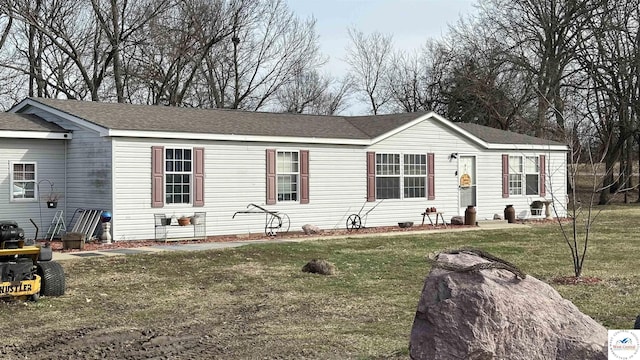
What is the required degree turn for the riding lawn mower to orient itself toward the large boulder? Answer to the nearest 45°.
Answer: approximately 135° to its right

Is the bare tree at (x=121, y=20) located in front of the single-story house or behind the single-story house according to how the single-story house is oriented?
behind

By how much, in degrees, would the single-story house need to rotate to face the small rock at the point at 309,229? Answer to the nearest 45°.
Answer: approximately 45° to its left

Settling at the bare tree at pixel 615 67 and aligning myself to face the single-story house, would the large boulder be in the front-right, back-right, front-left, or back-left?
front-left

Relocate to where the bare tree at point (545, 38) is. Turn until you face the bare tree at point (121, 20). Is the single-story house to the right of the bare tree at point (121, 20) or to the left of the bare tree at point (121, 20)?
left

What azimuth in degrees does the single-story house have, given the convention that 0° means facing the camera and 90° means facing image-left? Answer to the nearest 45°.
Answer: approximately 315°
